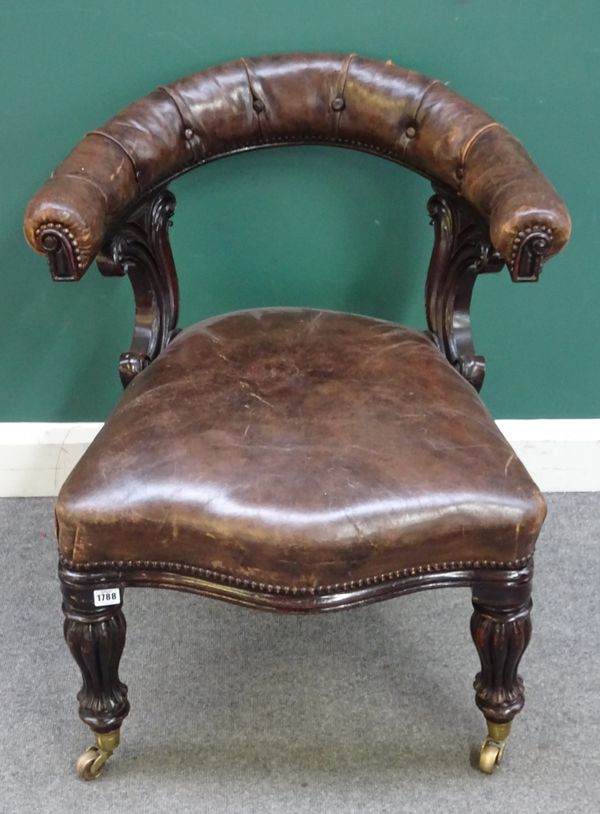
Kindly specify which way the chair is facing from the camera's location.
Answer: facing the viewer
